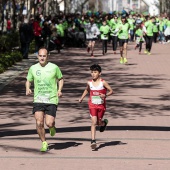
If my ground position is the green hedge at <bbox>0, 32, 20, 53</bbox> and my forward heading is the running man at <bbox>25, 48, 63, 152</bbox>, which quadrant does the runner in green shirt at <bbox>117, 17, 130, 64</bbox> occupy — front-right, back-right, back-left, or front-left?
front-left

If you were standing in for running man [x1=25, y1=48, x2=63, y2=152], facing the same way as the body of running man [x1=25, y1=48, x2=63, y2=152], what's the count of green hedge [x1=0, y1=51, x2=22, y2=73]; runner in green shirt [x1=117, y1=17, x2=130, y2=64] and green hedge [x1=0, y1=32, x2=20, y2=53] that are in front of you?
0

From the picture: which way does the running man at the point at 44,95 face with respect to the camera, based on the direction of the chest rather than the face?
toward the camera

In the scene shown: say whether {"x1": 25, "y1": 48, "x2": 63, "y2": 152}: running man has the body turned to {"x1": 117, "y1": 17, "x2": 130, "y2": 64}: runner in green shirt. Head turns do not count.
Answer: no

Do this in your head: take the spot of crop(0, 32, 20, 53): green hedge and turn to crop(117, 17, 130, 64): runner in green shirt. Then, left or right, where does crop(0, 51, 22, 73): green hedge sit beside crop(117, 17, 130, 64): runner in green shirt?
right

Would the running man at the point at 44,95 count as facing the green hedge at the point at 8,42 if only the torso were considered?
no

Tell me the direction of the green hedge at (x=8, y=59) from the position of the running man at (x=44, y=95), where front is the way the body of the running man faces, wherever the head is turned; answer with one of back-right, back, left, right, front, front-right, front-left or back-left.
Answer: back
